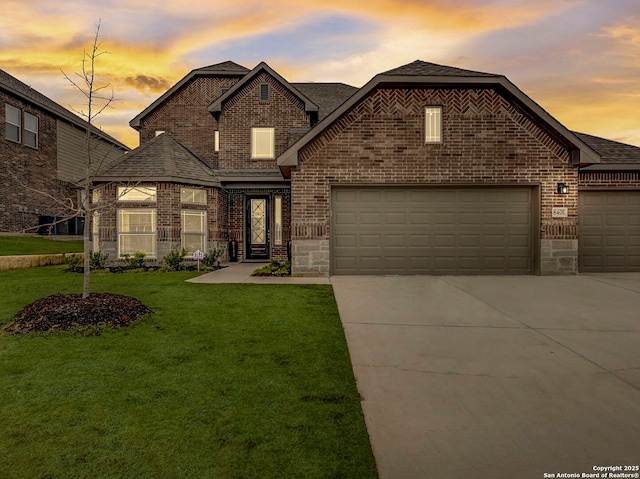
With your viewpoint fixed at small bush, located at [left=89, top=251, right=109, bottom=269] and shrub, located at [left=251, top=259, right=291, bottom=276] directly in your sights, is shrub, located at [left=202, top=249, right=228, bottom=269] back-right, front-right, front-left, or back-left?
front-left

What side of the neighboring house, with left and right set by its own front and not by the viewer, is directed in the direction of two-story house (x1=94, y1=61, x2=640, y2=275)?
left

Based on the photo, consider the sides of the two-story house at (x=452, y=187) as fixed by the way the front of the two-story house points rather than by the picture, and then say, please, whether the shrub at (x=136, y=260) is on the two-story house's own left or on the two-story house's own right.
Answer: on the two-story house's own right

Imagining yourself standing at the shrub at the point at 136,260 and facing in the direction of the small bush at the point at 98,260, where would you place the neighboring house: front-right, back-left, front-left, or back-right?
front-right

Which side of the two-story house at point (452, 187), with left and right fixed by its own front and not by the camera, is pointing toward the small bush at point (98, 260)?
right

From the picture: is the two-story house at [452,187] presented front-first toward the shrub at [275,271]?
no

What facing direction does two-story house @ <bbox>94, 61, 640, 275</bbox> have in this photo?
toward the camera

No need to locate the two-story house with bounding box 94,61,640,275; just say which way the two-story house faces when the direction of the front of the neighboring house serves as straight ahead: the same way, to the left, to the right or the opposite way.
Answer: the same way

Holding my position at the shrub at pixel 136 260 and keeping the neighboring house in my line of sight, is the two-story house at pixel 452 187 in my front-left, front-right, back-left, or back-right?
back-right

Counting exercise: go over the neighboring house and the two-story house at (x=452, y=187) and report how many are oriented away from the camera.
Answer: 0

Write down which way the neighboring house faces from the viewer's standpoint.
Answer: facing the viewer and to the left of the viewer

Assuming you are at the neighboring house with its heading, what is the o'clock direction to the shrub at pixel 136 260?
The shrub is roughly at 10 o'clock from the neighboring house.

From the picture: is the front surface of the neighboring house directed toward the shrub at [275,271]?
no
